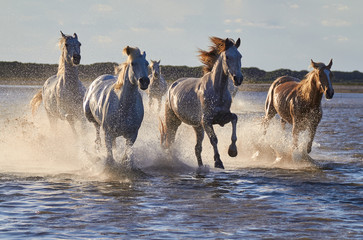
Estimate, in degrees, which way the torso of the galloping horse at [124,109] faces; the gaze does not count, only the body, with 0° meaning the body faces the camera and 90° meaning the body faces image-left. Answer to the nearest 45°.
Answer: approximately 315°

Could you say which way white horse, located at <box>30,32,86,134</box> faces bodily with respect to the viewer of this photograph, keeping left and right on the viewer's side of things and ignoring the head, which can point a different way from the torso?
facing the viewer and to the right of the viewer

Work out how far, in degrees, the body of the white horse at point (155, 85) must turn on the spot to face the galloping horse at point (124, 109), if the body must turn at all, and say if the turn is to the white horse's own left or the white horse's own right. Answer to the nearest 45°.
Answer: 0° — it already faces it

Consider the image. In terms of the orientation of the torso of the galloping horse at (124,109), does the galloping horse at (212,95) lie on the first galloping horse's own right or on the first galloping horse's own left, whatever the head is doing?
on the first galloping horse's own left

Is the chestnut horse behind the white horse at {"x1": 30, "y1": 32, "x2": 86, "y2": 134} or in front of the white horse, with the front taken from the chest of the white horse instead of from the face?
in front

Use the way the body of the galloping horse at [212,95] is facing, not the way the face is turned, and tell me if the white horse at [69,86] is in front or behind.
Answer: behind

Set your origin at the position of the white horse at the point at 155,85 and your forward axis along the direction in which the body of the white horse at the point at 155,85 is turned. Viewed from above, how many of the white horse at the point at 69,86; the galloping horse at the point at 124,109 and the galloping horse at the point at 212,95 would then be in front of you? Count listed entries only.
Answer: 3

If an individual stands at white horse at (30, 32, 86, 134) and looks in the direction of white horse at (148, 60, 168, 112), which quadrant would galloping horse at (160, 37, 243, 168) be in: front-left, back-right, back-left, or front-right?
back-right

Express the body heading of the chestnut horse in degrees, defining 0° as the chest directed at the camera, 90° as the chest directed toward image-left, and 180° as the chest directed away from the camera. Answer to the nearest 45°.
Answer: approximately 315°

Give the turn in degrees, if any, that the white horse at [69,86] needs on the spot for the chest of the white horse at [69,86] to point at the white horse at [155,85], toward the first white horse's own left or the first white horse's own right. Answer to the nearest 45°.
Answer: approximately 135° to the first white horse's own left

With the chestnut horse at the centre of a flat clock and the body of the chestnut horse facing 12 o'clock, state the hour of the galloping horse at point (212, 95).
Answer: The galloping horse is roughly at 3 o'clock from the chestnut horse.
